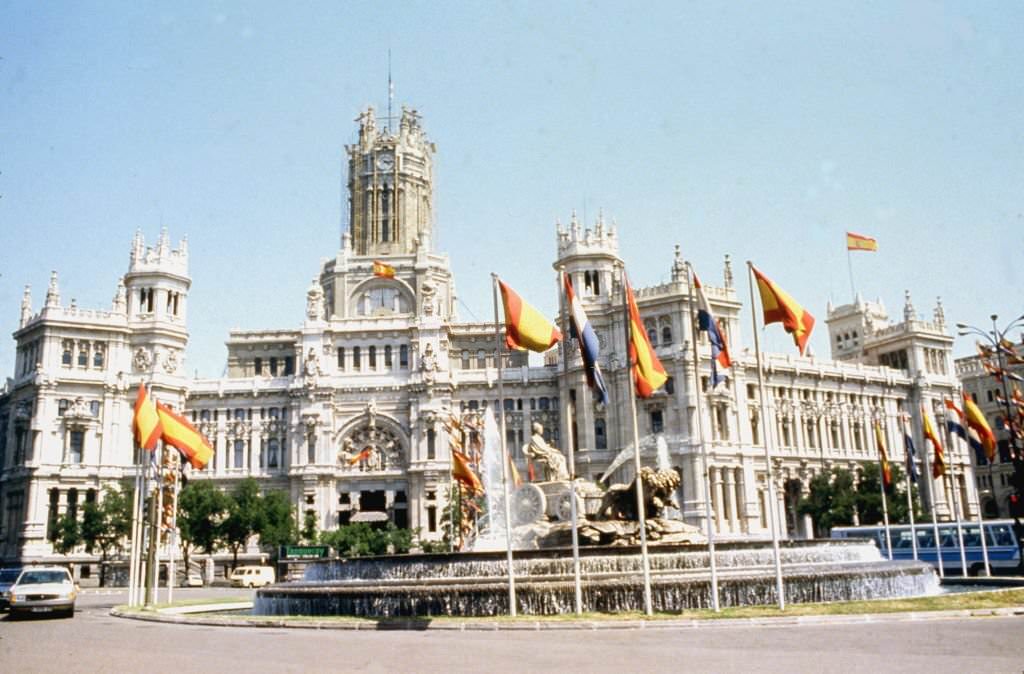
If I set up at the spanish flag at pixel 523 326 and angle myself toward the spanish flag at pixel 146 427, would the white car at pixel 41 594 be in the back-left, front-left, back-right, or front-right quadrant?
front-left

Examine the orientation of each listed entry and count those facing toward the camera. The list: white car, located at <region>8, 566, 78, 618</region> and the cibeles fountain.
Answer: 1

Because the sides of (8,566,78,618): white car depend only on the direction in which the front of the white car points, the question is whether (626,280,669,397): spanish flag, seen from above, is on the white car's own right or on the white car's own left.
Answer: on the white car's own left

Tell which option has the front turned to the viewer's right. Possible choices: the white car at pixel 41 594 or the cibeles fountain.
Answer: the cibeles fountain

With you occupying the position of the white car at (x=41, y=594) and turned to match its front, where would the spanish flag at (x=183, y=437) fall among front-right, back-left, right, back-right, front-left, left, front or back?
back-left

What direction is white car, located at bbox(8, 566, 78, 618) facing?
toward the camera

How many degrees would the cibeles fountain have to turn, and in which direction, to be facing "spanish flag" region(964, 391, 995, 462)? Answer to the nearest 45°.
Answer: approximately 45° to its left

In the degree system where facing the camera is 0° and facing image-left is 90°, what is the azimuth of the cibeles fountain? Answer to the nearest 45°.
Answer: approximately 270°

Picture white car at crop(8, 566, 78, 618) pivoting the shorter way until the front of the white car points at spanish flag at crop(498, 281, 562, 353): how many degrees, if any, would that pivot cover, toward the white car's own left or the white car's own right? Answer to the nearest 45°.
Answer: approximately 45° to the white car's own left

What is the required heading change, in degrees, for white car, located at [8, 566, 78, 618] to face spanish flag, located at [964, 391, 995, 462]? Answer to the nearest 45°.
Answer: approximately 90° to its left
